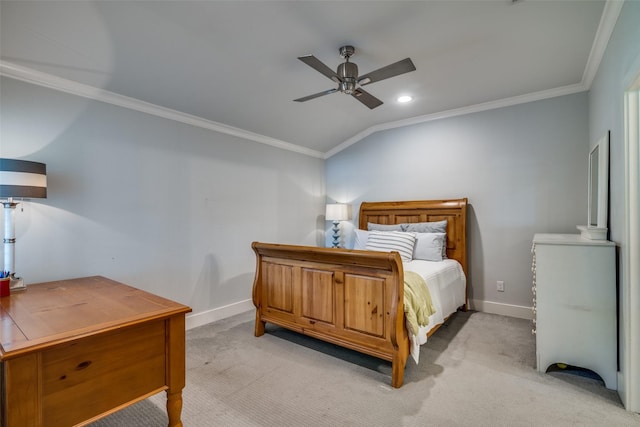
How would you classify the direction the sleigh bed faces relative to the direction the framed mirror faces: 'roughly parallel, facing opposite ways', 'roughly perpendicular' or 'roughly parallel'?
roughly perpendicular

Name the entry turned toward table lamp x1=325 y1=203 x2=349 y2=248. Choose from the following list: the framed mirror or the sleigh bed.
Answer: the framed mirror

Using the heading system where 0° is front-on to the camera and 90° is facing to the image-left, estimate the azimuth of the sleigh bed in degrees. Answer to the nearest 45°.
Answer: approximately 45°

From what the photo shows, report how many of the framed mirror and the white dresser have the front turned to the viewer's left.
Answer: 2

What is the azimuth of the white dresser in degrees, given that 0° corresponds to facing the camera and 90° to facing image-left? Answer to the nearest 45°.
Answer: approximately 90°

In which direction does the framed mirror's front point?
to the viewer's left

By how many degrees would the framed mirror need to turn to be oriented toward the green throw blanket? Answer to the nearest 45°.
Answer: approximately 45° to its left

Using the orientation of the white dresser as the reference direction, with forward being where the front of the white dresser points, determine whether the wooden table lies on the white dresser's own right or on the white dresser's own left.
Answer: on the white dresser's own left
